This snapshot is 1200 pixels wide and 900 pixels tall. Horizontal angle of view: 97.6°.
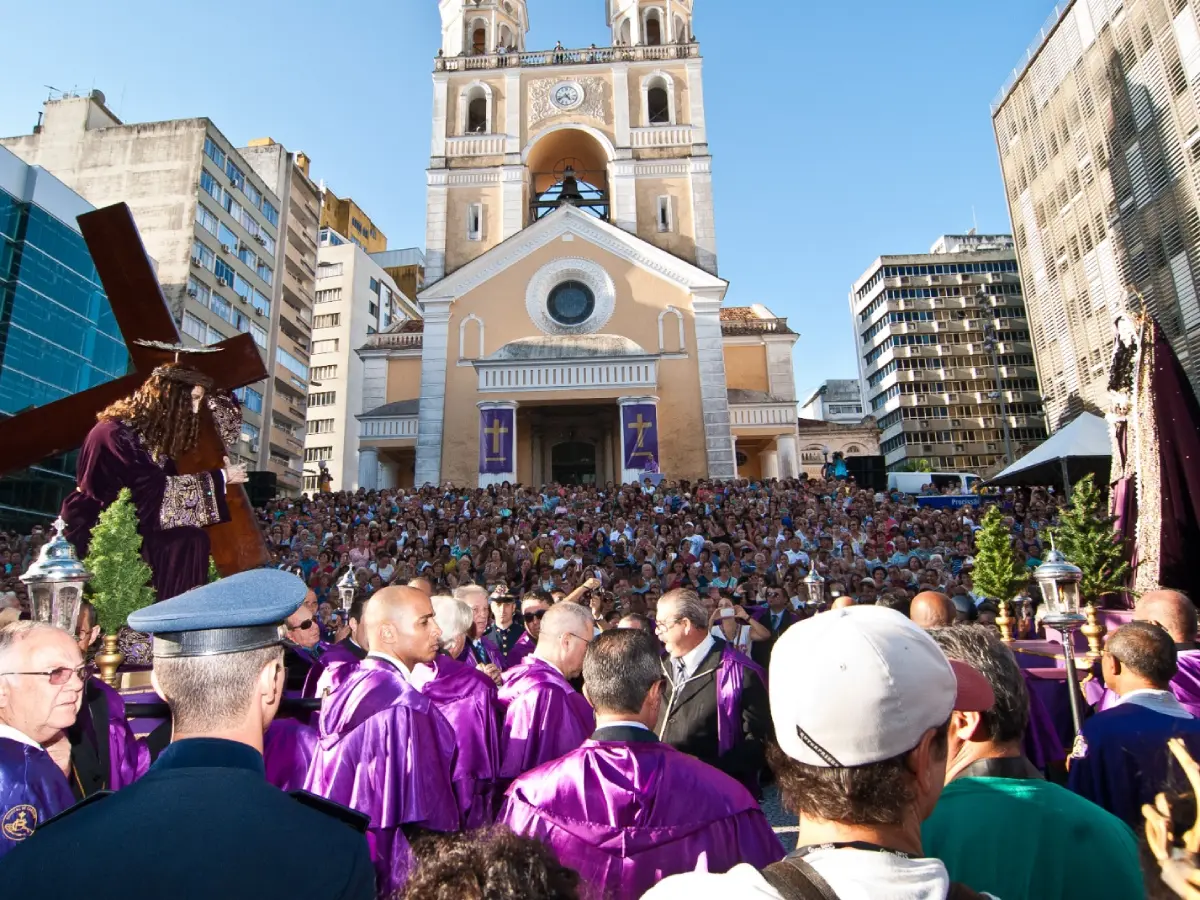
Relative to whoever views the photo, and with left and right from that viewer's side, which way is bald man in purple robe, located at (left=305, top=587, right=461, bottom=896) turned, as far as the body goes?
facing to the right of the viewer

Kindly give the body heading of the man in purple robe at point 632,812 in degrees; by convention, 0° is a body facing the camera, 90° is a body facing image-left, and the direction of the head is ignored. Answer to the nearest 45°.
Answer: approximately 180°

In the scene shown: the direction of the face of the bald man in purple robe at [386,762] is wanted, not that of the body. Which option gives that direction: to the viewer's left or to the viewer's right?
to the viewer's right

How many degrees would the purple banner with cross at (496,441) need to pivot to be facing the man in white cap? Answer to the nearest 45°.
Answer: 0° — it already faces them

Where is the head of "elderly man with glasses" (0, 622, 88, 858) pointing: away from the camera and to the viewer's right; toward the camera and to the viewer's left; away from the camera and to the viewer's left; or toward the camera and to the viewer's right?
toward the camera and to the viewer's right

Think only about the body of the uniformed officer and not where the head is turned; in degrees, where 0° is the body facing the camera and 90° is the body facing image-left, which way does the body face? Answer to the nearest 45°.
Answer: approximately 180°

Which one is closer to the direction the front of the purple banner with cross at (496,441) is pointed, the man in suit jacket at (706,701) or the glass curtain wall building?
the man in suit jacket

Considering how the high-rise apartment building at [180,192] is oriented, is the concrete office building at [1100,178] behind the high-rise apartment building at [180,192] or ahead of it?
ahead

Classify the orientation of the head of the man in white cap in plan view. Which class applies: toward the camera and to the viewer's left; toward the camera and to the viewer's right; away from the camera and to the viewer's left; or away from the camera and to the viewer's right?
away from the camera and to the viewer's right

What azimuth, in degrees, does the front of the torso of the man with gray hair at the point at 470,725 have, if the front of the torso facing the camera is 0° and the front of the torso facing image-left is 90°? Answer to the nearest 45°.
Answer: approximately 225°
